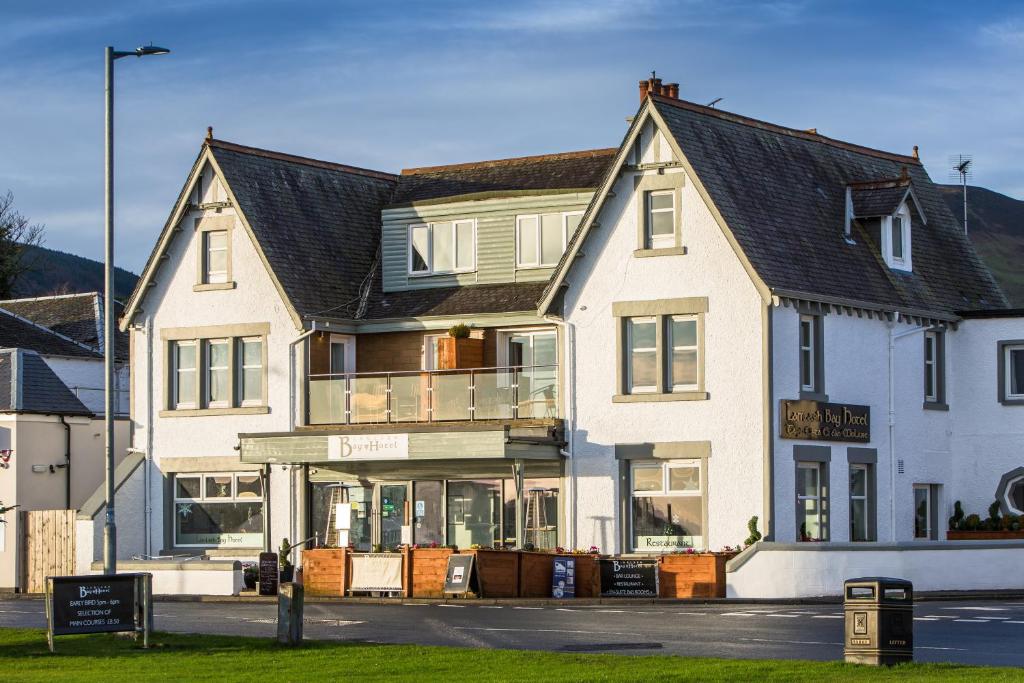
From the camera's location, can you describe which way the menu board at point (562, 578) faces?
facing the viewer

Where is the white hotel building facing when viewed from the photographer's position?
facing the viewer and to the left of the viewer

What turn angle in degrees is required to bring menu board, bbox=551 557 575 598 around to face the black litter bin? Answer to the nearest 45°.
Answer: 0° — it already faces it

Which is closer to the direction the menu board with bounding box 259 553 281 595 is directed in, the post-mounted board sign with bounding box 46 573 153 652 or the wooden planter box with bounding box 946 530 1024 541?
the post-mounted board sign

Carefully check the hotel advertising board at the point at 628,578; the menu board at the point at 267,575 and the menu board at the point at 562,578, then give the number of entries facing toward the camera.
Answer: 3

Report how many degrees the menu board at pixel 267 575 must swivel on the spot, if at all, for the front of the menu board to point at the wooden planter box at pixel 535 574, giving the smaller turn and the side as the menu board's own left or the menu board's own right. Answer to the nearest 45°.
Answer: approximately 45° to the menu board's own left

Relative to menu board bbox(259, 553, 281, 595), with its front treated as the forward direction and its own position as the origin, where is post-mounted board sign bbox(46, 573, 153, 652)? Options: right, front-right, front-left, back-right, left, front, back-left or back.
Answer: front

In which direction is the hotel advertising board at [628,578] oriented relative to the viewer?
toward the camera

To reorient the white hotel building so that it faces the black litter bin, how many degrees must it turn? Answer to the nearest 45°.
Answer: approximately 45° to its left

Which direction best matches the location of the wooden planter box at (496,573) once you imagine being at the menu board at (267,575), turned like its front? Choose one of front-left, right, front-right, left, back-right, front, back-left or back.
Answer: front-left

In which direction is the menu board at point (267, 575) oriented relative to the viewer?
toward the camera

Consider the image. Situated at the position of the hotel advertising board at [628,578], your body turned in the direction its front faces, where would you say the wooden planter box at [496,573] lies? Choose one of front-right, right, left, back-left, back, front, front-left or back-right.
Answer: right

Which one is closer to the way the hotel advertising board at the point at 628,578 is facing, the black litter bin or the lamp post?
the black litter bin

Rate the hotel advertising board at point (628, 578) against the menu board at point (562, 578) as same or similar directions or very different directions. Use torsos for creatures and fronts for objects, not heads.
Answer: same or similar directions

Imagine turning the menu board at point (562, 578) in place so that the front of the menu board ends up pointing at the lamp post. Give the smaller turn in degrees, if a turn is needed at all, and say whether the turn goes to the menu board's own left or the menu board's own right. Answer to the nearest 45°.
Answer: approximately 45° to the menu board's own right
